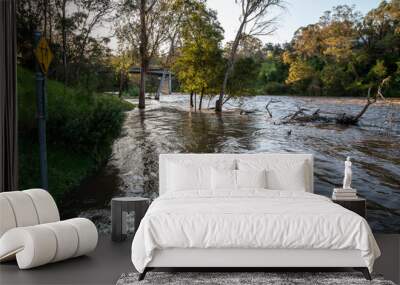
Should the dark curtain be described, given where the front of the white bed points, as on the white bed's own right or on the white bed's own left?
on the white bed's own right

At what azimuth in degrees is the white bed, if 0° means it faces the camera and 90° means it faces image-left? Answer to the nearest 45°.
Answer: approximately 0°

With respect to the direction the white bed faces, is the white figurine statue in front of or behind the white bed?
behind

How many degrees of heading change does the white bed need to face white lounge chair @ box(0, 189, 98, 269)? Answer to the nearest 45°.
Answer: approximately 90° to its right

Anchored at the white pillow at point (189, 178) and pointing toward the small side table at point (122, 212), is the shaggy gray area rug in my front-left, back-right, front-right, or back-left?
back-left
